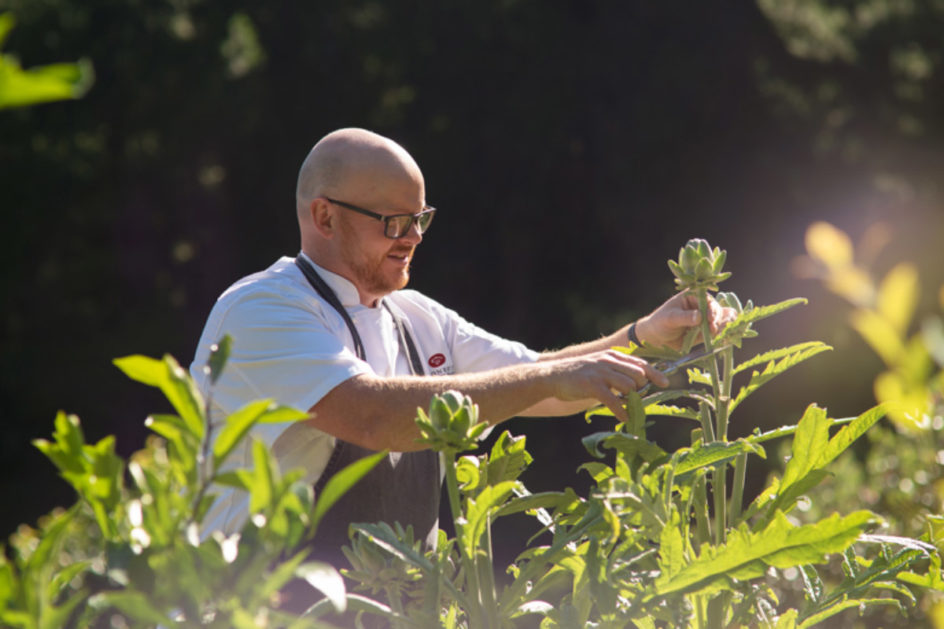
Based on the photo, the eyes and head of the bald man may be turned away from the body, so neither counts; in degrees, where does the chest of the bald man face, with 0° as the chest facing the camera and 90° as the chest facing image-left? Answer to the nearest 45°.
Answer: approximately 315°
